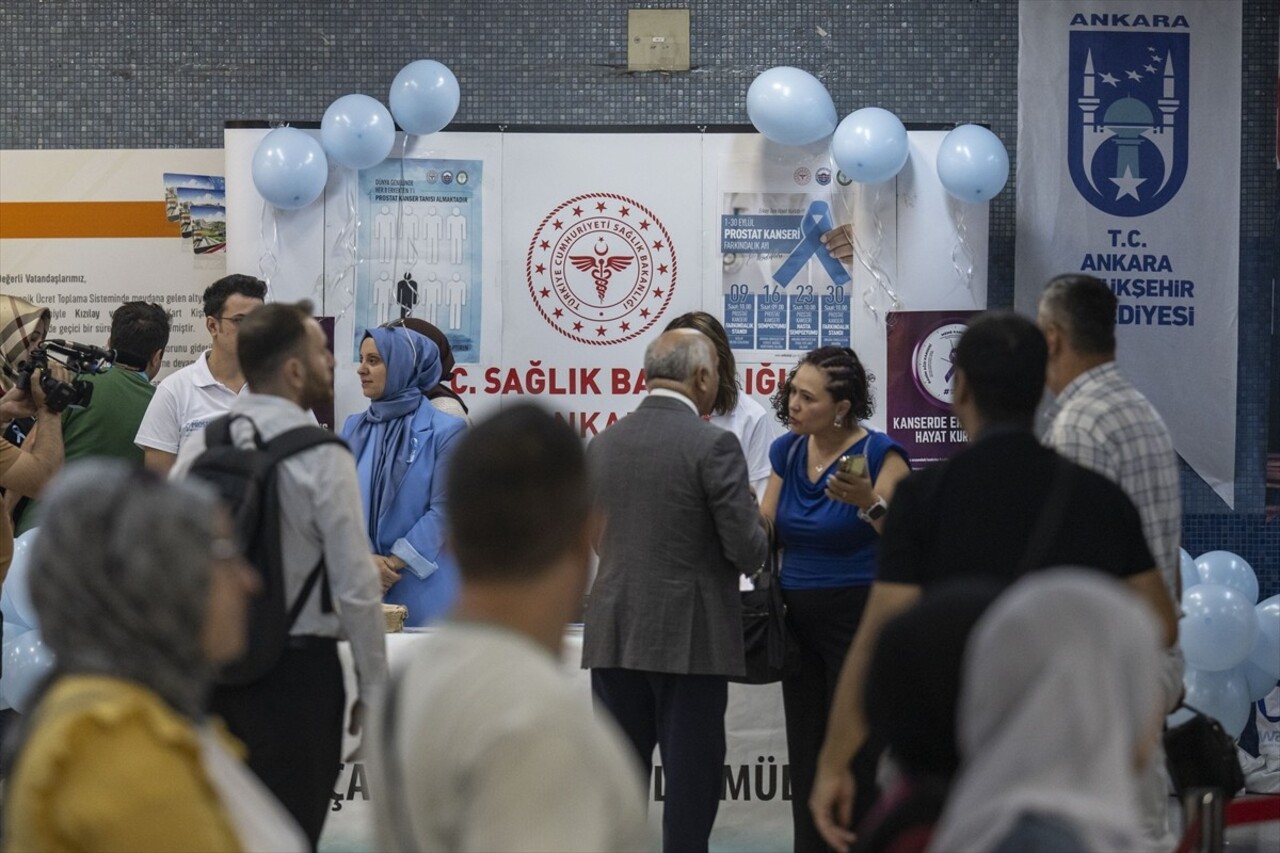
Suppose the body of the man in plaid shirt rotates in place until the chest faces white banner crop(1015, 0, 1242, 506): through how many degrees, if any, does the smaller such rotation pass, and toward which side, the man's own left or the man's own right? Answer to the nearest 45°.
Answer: approximately 45° to the man's own right

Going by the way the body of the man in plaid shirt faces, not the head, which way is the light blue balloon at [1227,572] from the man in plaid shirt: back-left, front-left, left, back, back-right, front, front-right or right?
front-right

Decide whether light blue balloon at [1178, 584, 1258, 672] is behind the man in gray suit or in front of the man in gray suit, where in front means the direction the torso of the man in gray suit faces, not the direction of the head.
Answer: in front

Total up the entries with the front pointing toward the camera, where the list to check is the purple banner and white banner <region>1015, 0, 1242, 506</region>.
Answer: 2

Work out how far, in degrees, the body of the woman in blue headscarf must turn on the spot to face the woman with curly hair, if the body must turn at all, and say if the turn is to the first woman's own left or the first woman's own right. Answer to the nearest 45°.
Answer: approximately 90° to the first woman's own left

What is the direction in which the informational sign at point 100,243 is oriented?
toward the camera

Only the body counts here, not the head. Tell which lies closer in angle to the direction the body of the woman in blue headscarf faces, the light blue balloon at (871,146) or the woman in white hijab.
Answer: the woman in white hijab

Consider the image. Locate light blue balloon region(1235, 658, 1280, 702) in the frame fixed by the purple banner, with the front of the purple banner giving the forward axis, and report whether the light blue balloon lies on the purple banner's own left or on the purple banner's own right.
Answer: on the purple banner's own left

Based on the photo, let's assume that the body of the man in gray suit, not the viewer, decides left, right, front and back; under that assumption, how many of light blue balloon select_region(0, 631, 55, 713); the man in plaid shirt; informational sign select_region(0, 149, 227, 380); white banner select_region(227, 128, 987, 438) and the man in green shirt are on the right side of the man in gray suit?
1

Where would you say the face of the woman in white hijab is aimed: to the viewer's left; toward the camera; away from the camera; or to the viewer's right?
away from the camera

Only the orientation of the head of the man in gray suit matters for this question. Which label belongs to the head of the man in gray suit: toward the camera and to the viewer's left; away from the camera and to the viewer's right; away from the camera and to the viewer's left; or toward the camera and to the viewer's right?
away from the camera and to the viewer's right

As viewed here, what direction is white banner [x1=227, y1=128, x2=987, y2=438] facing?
toward the camera

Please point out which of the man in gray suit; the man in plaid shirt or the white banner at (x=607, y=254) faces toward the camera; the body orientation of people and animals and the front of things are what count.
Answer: the white banner

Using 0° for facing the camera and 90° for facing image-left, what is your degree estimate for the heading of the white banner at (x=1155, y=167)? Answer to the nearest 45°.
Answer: approximately 0°

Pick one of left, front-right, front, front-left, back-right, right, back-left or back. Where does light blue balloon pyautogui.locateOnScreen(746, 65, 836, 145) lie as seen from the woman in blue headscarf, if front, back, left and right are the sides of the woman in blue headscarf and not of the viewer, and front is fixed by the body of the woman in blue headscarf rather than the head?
back
